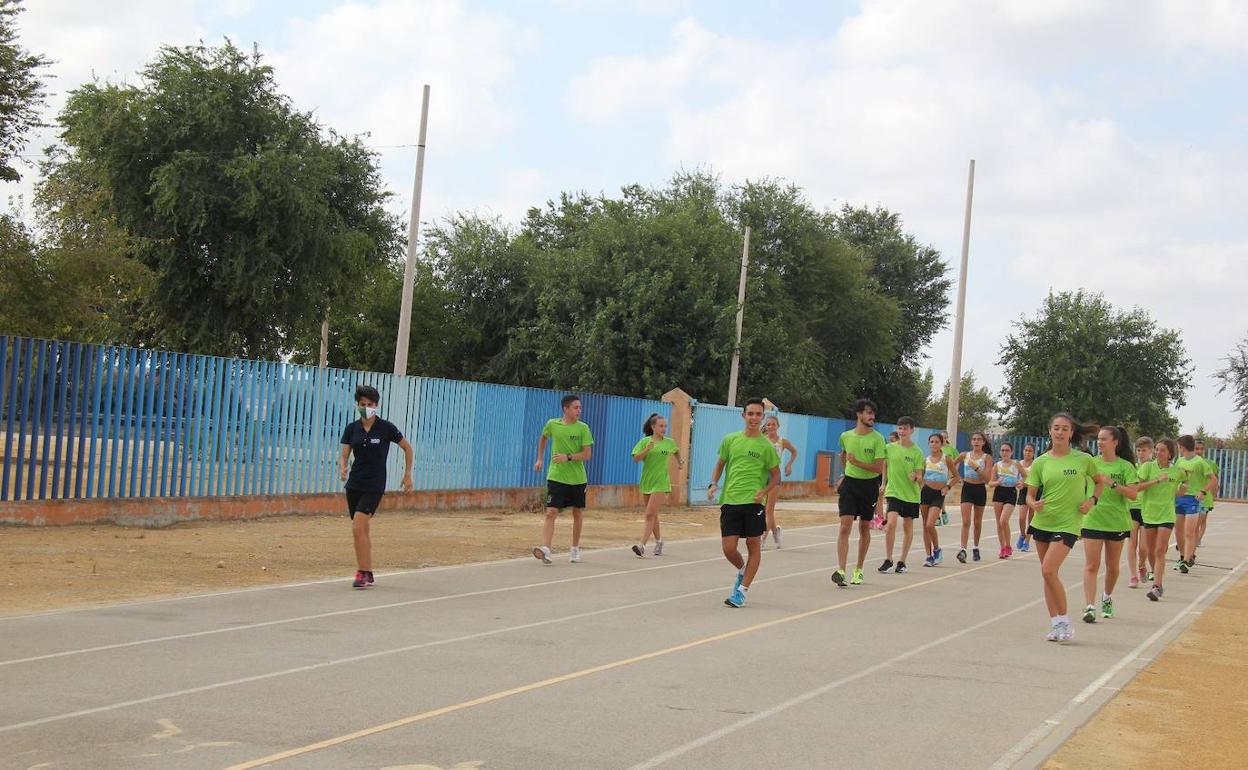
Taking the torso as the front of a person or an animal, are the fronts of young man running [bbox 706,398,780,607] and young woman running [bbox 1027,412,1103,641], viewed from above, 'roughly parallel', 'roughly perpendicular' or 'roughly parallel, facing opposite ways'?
roughly parallel

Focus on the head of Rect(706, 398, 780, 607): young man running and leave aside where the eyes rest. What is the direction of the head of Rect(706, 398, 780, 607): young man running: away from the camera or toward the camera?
toward the camera

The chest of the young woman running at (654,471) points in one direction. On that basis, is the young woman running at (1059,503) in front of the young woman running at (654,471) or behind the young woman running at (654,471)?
in front

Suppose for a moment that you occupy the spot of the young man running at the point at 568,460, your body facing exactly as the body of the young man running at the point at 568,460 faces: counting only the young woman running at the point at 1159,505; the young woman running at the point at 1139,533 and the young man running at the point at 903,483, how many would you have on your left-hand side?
3

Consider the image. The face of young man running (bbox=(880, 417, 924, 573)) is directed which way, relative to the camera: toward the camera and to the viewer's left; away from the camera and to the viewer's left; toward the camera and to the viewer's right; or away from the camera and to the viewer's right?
toward the camera and to the viewer's left

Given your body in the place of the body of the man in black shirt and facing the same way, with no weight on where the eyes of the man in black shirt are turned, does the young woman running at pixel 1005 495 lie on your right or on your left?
on your left

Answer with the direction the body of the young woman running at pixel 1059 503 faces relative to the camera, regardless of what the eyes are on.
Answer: toward the camera

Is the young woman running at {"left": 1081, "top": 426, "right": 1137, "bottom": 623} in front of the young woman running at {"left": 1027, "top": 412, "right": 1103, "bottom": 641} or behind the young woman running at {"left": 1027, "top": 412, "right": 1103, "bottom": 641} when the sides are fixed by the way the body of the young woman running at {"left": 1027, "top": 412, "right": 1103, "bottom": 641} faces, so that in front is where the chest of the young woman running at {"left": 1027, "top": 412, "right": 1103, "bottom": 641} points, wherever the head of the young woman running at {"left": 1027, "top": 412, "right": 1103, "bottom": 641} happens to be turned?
behind

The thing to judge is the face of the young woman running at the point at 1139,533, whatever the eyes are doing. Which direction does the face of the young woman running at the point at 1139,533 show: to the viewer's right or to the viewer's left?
to the viewer's left

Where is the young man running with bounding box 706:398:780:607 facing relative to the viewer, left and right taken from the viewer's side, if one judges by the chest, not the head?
facing the viewer

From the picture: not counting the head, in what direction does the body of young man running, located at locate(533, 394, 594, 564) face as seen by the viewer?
toward the camera
